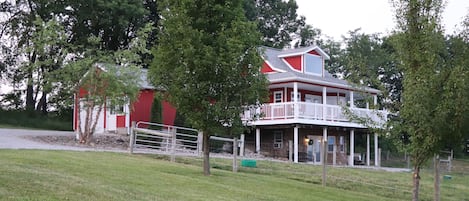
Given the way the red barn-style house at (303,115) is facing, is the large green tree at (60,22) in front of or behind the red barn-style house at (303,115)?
behind

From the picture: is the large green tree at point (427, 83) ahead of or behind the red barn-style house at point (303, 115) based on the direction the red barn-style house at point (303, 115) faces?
ahead

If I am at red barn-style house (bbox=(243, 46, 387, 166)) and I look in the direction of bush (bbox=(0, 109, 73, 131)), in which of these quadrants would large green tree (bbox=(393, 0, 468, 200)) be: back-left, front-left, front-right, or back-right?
back-left

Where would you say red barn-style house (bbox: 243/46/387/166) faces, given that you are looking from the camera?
facing the viewer and to the right of the viewer

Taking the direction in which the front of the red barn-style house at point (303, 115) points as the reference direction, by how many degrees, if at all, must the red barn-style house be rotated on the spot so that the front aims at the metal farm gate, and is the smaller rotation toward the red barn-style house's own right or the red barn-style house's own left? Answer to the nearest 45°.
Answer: approximately 90° to the red barn-style house's own right

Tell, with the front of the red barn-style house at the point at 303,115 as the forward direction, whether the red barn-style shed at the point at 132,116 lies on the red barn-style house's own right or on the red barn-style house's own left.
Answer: on the red barn-style house's own right

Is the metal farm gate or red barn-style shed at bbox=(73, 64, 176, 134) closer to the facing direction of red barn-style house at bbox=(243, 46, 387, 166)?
the metal farm gate

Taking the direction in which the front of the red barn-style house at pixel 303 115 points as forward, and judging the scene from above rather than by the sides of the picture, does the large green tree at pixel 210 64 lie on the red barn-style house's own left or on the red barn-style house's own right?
on the red barn-style house's own right

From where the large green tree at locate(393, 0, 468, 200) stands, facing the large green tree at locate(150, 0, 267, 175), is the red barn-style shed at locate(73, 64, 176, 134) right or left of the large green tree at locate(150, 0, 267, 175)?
right

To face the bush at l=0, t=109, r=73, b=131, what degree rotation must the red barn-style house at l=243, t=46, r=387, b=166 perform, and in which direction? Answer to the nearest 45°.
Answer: approximately 135° to its right
